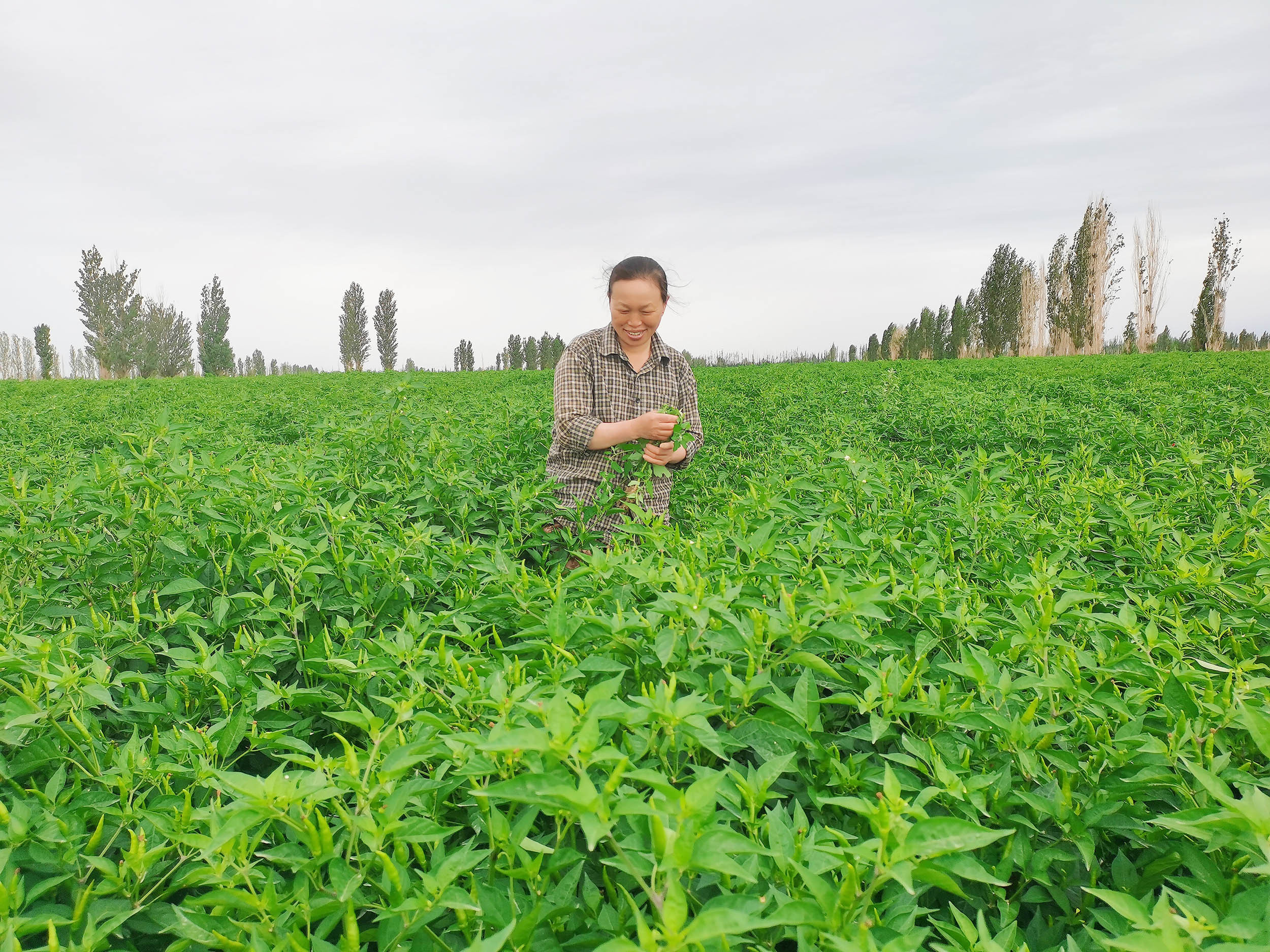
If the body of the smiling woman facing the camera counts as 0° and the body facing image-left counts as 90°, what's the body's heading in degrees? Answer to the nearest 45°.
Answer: approximately 0°

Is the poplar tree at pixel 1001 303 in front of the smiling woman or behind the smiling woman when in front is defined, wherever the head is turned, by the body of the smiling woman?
behind

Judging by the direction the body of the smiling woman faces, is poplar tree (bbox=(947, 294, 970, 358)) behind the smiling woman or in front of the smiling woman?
behind
